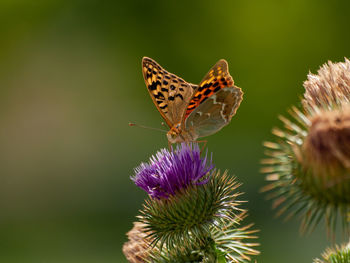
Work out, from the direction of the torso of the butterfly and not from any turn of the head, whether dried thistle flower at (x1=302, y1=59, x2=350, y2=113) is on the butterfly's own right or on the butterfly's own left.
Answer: on the butterfly's own left

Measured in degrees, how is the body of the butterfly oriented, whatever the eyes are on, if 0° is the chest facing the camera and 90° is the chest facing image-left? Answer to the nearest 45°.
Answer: approximately 45°
